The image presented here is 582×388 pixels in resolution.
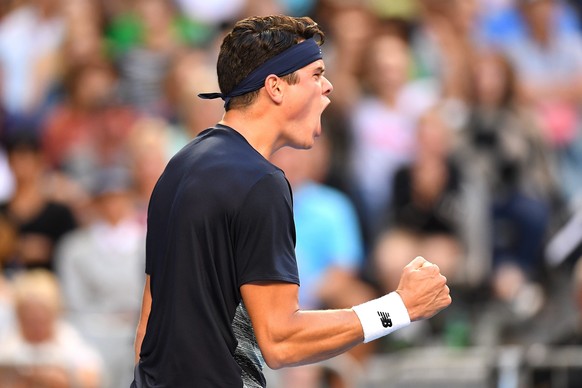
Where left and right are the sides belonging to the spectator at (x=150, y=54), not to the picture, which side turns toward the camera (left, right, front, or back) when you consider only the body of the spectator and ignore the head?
front

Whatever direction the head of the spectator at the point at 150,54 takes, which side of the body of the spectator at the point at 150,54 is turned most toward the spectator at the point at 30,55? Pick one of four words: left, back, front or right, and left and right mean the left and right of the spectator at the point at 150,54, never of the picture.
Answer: right

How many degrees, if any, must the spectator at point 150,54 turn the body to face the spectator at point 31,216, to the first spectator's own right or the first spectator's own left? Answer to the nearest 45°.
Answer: approximately 45° to the first spectator's own right

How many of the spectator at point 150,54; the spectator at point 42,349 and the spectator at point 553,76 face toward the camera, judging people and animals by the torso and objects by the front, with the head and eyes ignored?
3

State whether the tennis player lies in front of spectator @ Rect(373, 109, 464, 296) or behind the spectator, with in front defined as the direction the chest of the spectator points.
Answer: in front

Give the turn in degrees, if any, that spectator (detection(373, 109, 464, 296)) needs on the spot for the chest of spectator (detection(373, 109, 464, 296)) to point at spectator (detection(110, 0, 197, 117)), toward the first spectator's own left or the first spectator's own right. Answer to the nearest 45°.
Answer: approximately 135° to the first spectator's own right

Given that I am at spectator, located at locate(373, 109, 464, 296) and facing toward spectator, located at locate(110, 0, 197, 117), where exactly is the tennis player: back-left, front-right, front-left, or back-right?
back-left

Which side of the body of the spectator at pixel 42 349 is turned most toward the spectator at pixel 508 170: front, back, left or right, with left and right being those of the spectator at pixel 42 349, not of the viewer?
left

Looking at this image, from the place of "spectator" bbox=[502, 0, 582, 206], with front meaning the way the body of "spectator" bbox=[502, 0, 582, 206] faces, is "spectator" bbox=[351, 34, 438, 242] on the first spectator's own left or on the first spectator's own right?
on the first spectator's own right

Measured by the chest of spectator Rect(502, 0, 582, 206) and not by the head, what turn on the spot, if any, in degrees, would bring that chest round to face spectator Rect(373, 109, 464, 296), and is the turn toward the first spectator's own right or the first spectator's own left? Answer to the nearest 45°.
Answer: approximately 45° to the first spectator's own right

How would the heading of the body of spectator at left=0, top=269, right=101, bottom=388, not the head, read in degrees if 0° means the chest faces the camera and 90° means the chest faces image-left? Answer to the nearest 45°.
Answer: approximately 0°

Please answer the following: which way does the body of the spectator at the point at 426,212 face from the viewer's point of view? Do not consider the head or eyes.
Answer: toward the camera

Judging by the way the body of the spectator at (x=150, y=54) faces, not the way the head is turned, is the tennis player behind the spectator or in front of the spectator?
in front

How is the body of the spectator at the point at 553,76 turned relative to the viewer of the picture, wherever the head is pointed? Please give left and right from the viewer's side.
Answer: facing the viewer
